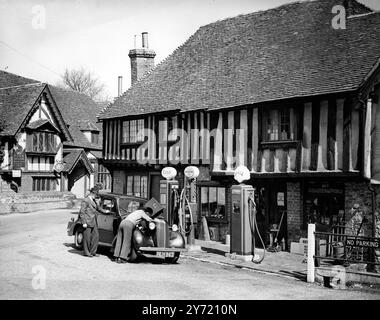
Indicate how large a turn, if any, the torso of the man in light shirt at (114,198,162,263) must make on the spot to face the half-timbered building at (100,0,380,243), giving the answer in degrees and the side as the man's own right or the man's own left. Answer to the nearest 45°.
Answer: approximately 45° to the man's own left

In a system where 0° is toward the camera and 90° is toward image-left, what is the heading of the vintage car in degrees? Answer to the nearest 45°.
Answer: approximately 315°

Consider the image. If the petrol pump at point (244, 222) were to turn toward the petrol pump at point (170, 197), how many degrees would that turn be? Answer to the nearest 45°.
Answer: approximately 90° to its right

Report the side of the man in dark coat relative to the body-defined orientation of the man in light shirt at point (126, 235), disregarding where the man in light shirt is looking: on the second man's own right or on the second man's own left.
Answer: on the second man's own left

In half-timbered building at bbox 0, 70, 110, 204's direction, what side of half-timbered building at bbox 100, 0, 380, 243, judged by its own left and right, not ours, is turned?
right
